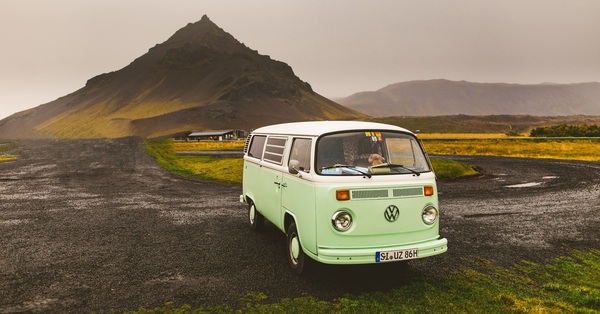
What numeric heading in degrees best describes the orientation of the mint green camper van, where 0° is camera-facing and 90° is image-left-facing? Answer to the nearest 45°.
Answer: approximately 315°
